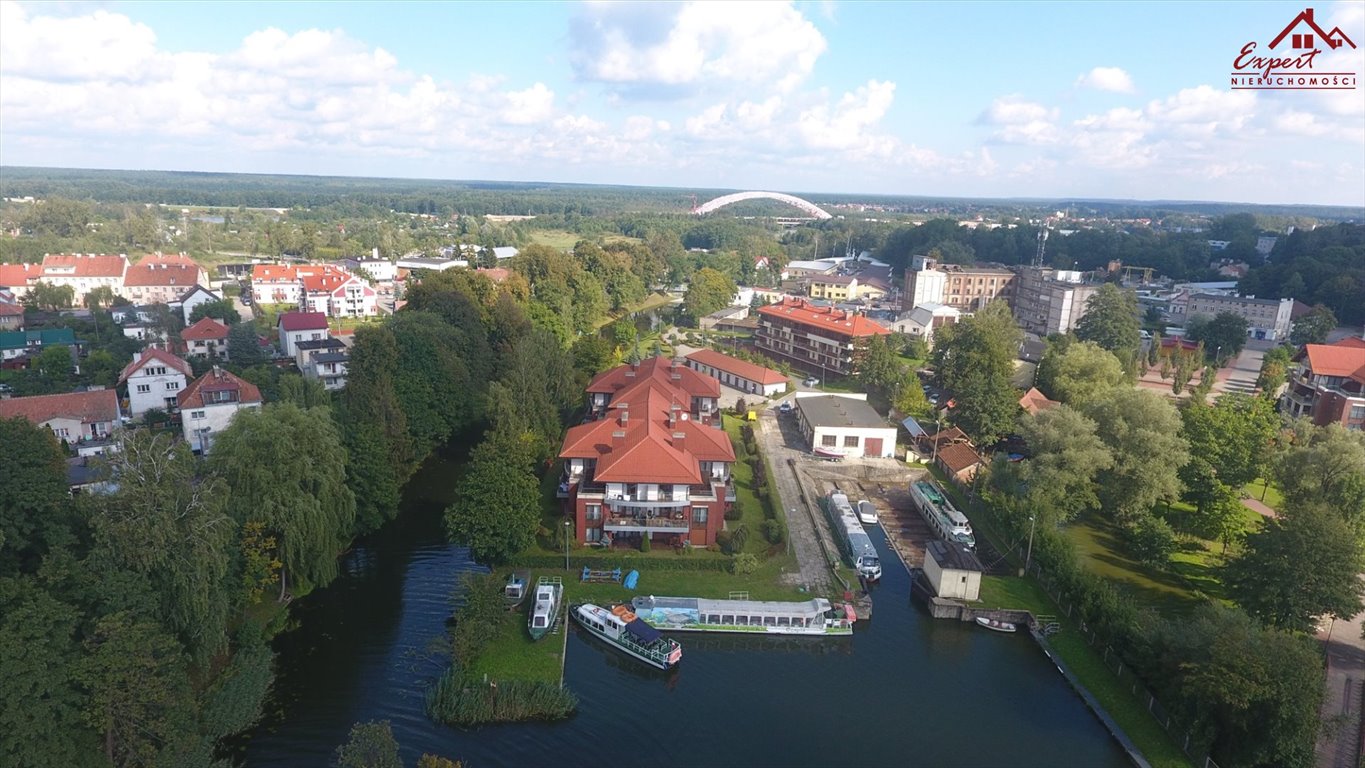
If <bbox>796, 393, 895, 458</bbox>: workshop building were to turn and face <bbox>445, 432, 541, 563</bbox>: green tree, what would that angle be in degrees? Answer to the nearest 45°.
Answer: approximately 45° to its right

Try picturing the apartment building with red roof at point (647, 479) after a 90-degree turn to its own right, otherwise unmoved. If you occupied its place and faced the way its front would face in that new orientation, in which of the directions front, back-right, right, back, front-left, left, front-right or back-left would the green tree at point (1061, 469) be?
back

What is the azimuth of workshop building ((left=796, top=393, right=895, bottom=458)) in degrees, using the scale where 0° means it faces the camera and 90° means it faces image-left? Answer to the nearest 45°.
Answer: approximately 0°

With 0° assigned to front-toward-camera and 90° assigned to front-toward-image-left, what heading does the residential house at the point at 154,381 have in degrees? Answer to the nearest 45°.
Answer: approximately 0°

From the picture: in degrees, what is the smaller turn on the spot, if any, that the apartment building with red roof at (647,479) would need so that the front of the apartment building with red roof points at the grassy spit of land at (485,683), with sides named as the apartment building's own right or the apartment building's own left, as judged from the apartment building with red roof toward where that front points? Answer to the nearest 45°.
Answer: approximately 45° to the apartment building's own right

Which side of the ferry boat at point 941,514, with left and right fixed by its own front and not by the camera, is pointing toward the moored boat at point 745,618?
right

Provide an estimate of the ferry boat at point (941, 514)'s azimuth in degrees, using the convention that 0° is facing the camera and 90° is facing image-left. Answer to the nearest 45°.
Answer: approximately 315°

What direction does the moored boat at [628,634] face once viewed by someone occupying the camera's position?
facing away from the viewer and to the left of the viewer

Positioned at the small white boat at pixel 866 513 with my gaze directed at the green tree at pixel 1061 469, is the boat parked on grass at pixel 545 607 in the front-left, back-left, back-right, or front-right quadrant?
back-right
